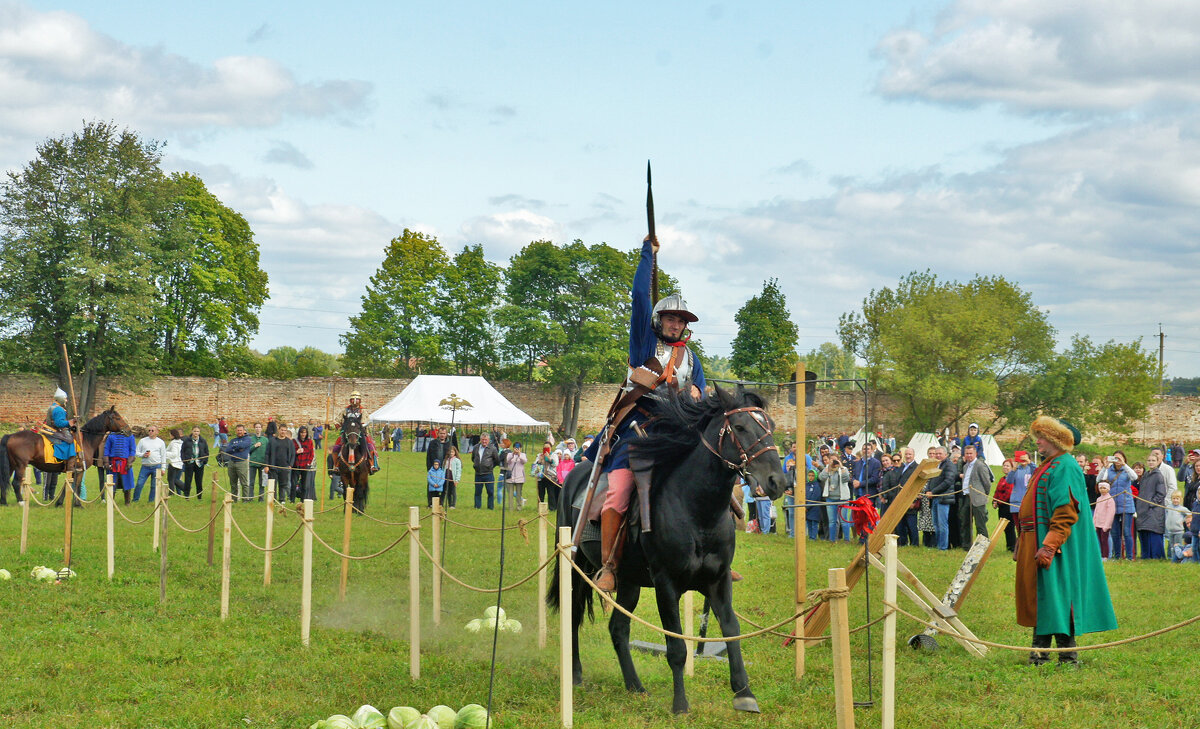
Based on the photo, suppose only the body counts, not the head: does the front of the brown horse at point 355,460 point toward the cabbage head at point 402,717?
yes

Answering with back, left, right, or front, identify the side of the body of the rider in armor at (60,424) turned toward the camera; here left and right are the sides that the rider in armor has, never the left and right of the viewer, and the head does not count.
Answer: right

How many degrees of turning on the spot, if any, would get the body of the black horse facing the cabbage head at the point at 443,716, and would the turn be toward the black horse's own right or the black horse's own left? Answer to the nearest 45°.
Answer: approximately 90° to the black horse's own right

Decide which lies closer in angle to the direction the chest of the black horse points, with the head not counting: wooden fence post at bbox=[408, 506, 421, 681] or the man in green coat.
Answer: the man in green coat

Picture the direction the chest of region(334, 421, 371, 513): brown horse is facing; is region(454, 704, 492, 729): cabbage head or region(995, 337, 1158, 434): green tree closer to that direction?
the cabbage head

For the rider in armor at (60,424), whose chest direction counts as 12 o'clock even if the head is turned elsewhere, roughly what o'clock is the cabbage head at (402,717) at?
The cabbage head is roughly at 3 o'clock from the rider in armor.

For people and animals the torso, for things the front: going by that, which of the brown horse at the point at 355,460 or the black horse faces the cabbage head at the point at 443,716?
the brown horse

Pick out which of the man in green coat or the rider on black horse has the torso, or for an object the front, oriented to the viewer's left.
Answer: the man in green coat

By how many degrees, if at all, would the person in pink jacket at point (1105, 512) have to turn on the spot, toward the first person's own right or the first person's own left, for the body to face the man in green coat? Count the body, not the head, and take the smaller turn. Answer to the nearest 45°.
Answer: approximately 45° to the first person's own left

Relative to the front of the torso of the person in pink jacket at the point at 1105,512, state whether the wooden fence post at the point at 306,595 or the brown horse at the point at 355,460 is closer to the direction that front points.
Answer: the wooden fence post

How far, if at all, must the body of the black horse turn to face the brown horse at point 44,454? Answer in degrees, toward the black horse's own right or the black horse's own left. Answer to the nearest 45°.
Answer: approximately 180°

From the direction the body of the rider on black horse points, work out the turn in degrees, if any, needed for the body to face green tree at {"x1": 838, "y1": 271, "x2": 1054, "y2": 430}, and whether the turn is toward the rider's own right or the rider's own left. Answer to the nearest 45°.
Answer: approximately 135° to the rider's own left

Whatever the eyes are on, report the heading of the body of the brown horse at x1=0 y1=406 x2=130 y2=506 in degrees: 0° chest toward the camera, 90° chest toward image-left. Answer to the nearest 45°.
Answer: approximately 270°
